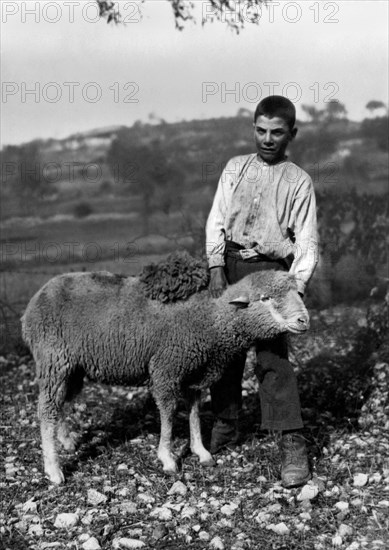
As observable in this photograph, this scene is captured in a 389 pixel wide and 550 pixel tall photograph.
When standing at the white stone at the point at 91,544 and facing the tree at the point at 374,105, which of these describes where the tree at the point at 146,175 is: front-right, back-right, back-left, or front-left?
front-left

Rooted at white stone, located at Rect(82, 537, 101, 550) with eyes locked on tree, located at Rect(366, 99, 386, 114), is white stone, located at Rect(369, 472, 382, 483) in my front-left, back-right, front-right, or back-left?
front-right

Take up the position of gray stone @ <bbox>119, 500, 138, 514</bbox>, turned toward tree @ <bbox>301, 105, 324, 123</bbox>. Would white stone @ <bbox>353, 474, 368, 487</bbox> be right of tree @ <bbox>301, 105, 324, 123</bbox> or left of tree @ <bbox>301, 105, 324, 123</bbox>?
right

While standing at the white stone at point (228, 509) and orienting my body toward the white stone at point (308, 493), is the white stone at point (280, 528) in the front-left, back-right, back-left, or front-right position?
front-right

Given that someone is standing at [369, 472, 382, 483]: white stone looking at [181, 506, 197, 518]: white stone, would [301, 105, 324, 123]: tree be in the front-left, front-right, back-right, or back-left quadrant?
back-right

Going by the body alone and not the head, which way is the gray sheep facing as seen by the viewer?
to the viewer's right

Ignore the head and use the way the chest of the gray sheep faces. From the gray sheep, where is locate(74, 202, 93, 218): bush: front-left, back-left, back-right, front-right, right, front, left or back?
left

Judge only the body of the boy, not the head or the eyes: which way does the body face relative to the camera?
toward the camera

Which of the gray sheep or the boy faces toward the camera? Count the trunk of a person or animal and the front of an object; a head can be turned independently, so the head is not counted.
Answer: the boy

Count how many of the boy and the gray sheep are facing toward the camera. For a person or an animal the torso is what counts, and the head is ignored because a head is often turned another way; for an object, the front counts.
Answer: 1
